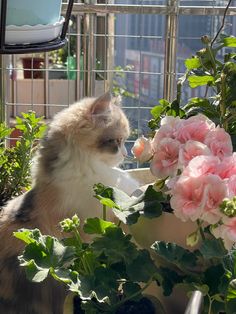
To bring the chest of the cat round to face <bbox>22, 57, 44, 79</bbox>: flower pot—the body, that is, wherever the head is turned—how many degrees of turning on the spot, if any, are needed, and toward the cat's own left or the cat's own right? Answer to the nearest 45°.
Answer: approximately 90° to the cat's own left

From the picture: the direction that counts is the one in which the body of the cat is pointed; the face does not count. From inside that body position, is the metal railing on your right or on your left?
on your left

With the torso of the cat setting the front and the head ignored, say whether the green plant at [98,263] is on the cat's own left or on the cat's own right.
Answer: on the cat's own right

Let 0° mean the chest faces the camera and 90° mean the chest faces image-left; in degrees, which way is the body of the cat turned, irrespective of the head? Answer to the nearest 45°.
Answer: approximately 270°
